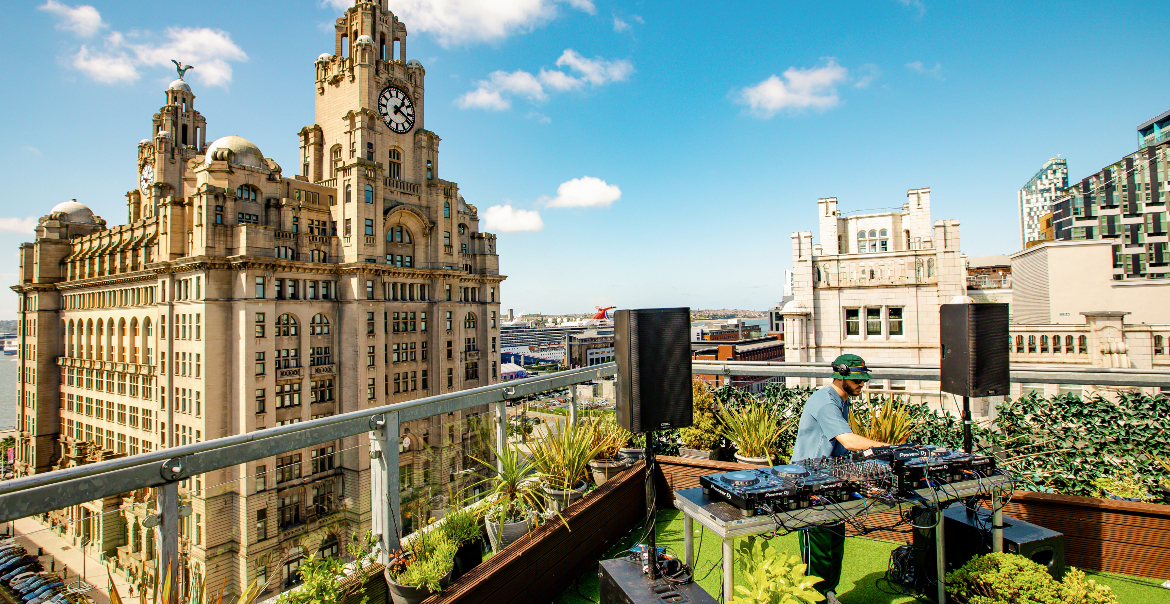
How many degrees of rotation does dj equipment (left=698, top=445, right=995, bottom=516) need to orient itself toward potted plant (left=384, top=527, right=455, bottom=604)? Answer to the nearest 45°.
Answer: approximately 90° to its left

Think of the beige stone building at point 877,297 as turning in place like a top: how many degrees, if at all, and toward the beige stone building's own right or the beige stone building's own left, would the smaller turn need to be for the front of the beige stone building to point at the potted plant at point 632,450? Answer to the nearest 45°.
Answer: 0° — it already faces it

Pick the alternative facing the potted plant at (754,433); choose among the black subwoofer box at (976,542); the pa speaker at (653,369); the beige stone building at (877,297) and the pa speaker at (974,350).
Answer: the beige stone building

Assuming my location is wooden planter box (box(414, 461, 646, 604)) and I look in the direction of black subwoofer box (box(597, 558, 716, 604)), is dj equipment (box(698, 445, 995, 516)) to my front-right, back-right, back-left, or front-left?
front-left

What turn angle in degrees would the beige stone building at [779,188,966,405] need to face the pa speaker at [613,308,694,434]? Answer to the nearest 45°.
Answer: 0° — it already faces it

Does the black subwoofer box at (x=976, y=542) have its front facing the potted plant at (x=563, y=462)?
no

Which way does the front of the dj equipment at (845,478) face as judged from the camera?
facing away from the viewer and to the left of the viewer

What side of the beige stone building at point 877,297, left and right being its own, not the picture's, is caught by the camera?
front

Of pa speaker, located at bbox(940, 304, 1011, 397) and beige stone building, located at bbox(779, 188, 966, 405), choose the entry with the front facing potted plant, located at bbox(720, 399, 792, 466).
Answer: the beige stone building

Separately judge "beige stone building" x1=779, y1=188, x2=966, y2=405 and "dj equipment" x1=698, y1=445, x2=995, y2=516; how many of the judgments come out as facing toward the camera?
1

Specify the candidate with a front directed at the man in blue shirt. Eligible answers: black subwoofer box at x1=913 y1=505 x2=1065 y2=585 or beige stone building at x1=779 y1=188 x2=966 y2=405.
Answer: the beige stone building

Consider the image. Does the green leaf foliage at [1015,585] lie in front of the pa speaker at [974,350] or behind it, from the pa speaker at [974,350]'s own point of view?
in front

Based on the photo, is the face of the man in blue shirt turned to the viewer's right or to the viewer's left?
to the viewer's right

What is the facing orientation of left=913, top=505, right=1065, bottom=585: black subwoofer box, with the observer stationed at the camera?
facing the viewer and to the right of the viewer

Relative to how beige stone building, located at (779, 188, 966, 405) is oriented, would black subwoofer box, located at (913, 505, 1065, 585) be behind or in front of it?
in front

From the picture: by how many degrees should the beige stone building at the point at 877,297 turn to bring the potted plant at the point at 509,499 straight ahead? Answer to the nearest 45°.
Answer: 0° — it already faces it

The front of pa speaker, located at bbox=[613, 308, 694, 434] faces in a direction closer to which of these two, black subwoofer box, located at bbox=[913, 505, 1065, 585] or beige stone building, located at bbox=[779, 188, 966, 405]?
the black subwoofer box

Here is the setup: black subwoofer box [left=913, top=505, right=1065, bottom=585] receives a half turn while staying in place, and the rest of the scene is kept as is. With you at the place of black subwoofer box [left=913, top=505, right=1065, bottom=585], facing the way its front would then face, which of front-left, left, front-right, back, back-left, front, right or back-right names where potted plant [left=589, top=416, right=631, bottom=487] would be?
front-left
